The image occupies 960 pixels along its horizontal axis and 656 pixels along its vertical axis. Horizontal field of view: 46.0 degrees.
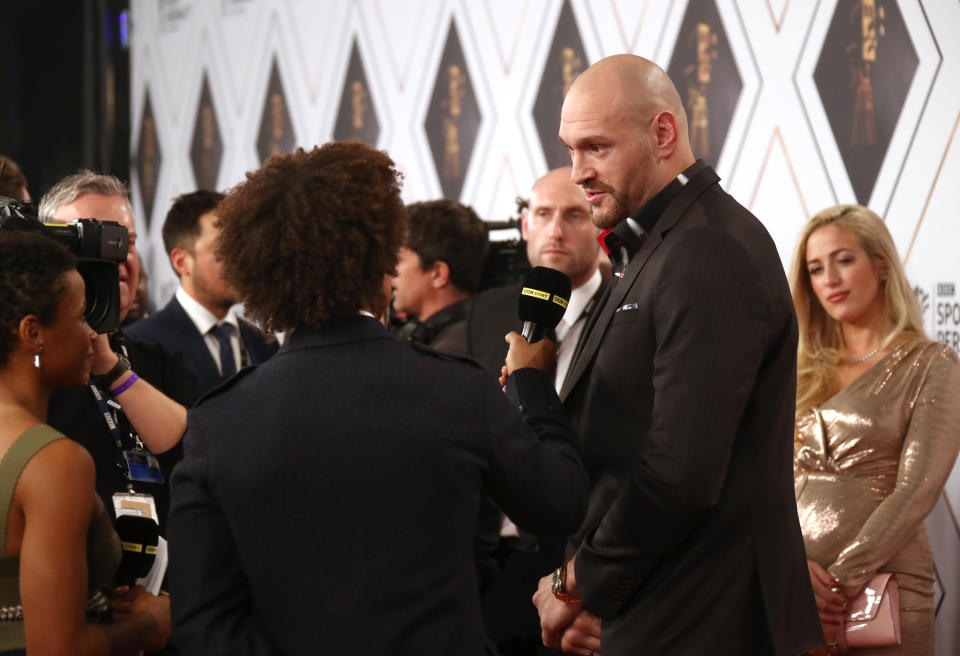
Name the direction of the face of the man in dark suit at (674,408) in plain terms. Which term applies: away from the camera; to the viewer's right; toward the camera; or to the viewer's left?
to the viewer's left

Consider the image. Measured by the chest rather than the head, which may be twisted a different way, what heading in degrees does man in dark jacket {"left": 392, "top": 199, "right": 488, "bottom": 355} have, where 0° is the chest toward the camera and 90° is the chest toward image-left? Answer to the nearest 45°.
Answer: approximately 90°

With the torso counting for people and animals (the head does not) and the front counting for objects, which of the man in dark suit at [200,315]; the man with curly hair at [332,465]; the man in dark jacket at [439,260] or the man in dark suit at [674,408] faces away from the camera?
the man with curly hair

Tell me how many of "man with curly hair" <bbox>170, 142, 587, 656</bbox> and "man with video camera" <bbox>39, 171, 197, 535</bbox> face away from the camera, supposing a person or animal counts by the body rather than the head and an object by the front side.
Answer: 1

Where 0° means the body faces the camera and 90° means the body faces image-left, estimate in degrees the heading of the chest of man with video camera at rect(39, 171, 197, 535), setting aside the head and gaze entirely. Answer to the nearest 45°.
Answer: approximately 315°

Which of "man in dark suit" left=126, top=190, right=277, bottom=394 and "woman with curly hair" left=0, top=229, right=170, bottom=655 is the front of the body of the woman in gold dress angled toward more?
the woman with curly hair

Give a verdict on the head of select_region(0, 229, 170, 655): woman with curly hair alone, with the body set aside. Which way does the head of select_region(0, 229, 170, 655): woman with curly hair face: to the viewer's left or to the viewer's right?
to the viewer's right

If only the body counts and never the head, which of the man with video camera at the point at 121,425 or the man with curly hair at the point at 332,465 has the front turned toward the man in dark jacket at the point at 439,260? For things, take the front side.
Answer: the man with curly hair

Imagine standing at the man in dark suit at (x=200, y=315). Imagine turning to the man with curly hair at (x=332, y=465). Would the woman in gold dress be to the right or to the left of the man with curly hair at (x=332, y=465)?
left

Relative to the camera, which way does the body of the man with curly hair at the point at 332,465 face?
away from the camera

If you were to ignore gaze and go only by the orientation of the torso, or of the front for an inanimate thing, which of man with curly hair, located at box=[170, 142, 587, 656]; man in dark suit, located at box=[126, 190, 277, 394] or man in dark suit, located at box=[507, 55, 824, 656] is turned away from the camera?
the man with curly hair

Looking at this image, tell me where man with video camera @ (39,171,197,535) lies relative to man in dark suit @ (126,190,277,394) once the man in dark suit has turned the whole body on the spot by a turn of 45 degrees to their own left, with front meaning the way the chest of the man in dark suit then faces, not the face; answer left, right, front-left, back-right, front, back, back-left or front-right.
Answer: right

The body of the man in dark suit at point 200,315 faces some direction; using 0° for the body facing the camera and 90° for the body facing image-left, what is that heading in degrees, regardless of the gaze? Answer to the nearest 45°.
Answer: approximately 315°

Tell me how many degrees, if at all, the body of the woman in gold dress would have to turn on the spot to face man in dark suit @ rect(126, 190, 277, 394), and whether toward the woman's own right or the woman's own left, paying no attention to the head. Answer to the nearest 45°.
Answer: approximately 45° to the woman's own right

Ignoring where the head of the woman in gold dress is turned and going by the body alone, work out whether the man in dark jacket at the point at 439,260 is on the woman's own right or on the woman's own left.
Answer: on the woman's own right
